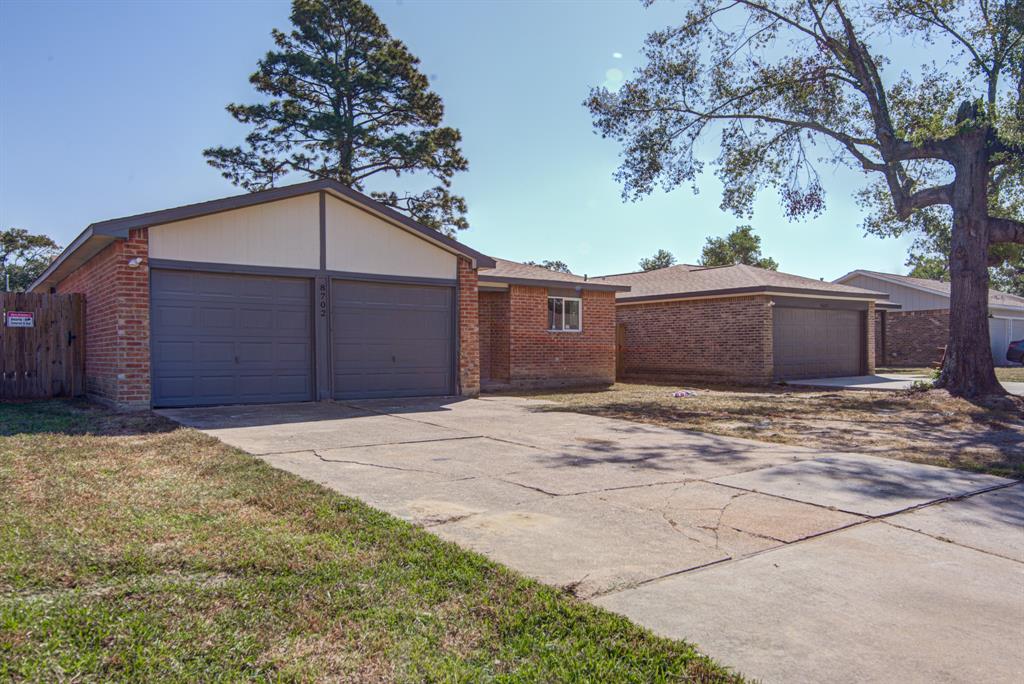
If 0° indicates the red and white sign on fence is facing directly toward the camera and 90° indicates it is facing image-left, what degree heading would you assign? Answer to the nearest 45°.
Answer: approximately 0°

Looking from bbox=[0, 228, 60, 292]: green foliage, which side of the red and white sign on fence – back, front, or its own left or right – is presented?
back

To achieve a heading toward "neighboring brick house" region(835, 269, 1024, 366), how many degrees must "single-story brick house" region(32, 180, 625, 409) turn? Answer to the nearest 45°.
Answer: approximately 90° to its left

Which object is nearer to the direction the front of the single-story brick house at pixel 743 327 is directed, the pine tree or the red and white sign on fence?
the red and white sign on fence

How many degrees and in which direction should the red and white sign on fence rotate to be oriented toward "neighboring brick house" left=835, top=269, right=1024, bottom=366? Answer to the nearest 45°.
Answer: approximately 90° to its left

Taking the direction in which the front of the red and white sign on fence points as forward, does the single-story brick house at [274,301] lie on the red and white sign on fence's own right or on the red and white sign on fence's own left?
on the red and white sign on fence's own left
